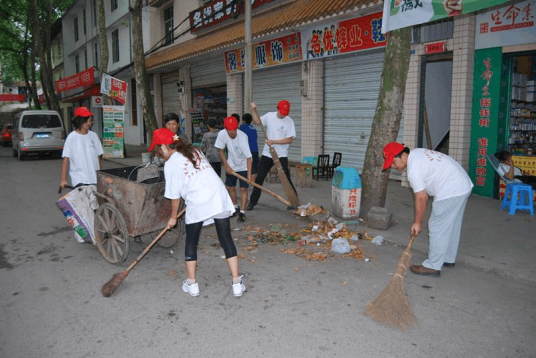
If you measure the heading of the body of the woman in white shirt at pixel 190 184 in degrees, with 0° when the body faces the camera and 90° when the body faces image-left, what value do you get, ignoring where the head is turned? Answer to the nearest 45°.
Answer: approximately 135°

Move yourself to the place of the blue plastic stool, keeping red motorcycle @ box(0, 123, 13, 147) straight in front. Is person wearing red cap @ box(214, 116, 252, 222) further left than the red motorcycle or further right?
left

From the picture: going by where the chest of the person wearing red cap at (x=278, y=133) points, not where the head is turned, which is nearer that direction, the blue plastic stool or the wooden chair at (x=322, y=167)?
the blue plastic stool

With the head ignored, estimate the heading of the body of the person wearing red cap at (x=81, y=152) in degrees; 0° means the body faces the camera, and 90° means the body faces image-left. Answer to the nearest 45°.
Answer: approximately 315°

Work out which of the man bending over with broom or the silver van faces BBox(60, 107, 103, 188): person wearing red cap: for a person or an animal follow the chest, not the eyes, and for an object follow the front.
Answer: the man bending over with broom

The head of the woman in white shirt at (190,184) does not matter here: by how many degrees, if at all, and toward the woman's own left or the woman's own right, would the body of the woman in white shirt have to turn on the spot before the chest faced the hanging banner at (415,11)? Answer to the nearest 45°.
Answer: approximately 90° to the woman's own right

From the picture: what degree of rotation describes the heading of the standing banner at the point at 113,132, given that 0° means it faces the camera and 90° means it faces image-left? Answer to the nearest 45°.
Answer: approximately 0°

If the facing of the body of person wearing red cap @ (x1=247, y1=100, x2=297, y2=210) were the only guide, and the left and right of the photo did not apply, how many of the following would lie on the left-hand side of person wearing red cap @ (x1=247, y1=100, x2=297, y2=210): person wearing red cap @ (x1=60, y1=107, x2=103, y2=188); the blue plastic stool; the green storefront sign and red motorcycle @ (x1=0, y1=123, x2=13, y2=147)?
2
